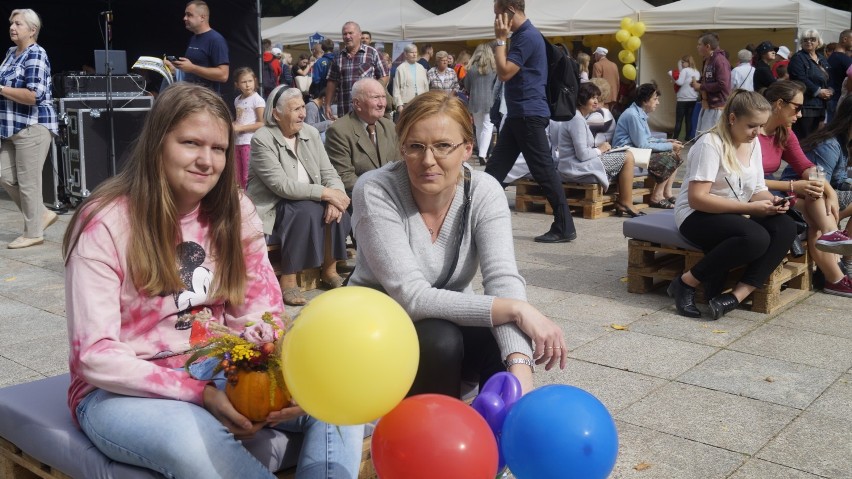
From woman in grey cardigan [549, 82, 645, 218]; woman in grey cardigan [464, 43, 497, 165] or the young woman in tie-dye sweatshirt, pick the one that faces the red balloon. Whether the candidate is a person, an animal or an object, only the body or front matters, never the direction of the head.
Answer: the young woman in tie-dye sweatshirt

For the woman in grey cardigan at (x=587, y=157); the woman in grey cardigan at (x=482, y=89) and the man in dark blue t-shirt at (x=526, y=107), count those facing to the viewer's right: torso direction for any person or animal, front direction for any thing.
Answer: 1

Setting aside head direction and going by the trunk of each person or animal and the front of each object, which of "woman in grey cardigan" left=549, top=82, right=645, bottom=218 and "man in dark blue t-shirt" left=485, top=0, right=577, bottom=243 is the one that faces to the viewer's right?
the woman in grey cardigan

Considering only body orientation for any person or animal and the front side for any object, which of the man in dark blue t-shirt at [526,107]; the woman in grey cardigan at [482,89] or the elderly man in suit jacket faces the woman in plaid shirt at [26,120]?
the man in dark blue t-shirt

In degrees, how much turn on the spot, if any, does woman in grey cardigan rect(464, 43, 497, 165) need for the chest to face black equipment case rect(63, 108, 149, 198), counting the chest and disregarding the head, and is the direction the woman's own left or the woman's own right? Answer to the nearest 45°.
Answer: approximately 135° to the woman's own left

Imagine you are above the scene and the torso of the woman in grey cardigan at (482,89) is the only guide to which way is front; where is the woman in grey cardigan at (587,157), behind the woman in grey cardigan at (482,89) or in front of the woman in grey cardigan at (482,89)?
behind

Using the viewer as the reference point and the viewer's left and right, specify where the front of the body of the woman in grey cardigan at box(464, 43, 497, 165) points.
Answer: facing away from the viewer

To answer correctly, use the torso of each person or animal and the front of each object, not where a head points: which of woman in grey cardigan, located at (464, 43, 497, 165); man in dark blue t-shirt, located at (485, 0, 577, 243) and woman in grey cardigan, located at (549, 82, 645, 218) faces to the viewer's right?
woman in grey cardigan, located at (549, 82, 645, 218)

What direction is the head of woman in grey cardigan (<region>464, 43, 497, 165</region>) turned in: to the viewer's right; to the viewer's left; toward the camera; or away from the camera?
away from the camera

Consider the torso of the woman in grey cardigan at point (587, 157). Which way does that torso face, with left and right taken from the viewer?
facing to the right of the viewer

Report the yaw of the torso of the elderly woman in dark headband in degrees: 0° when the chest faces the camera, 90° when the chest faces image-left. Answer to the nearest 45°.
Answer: approximately 315°

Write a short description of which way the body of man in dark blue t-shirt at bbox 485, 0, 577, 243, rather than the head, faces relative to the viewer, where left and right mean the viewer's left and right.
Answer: facing to the left of the viewer
